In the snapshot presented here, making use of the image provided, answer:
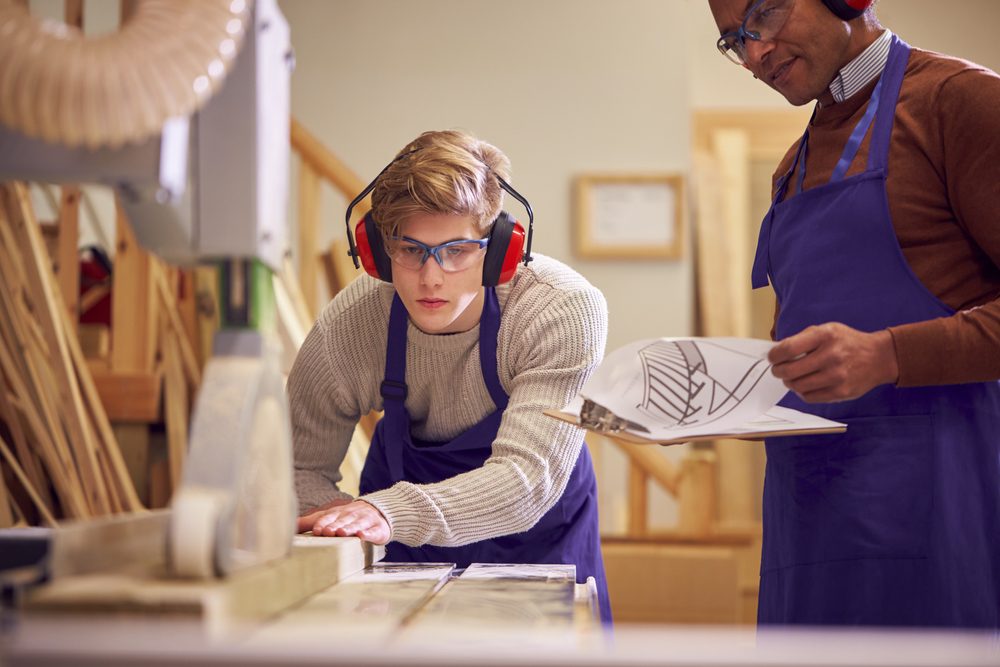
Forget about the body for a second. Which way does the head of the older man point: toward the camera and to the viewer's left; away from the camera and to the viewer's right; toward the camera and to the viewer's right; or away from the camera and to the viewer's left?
toward the camera and to the viewer's left

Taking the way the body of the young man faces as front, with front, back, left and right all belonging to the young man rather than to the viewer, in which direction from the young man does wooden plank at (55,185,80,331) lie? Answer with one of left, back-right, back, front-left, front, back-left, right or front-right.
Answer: back-right

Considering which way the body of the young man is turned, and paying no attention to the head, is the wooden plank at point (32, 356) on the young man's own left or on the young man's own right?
on the young man's own right

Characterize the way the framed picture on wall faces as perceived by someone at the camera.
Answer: facing the viewer

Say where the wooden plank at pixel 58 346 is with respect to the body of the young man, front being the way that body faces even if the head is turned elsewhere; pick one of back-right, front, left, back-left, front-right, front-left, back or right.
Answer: back-right

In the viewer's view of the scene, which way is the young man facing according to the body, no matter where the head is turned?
toward the camera

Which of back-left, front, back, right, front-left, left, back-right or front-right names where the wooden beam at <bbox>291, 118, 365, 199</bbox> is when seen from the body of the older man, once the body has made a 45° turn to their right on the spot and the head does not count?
front-right

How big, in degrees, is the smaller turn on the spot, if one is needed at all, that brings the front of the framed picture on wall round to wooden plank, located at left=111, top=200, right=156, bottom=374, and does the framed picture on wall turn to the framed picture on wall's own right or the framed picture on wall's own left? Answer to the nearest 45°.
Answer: approximately 45° to the framed picture on wall's own right

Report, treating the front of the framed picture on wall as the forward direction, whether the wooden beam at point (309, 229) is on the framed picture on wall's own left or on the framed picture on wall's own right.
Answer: on the framed picture on wall's own right

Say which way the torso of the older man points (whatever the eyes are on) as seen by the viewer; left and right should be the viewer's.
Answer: facing the viewer and to the left of the viewer

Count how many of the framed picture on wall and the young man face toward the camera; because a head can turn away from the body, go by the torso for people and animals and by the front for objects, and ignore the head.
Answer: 2

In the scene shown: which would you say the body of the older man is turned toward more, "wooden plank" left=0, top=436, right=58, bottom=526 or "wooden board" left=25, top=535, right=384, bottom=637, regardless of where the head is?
the wooden board

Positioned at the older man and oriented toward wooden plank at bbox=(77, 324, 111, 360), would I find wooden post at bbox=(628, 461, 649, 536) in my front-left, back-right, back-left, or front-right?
front-right

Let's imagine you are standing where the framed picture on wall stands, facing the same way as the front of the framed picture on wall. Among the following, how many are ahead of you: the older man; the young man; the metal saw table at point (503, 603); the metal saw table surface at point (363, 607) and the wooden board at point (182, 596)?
5
